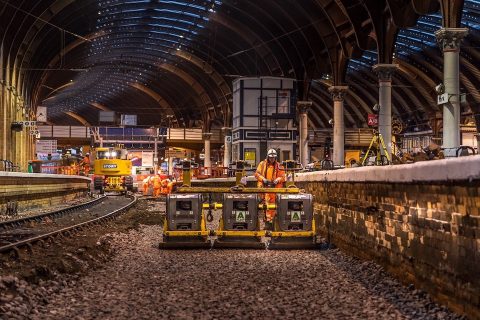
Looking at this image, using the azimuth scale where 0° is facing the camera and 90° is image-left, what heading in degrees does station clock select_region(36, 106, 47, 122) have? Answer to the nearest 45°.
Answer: approximately 0°

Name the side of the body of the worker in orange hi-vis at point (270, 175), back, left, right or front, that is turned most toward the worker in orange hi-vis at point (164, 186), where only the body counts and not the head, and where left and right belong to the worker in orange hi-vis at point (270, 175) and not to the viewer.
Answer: back

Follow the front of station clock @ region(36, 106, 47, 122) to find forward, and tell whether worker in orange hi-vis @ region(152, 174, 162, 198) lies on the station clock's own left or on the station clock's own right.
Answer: on the station clock's own left

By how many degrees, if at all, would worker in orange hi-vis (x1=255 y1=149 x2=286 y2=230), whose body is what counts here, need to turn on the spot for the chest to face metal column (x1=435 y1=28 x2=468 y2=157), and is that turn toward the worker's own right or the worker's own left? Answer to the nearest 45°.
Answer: approximately 135° to the worker's own left
